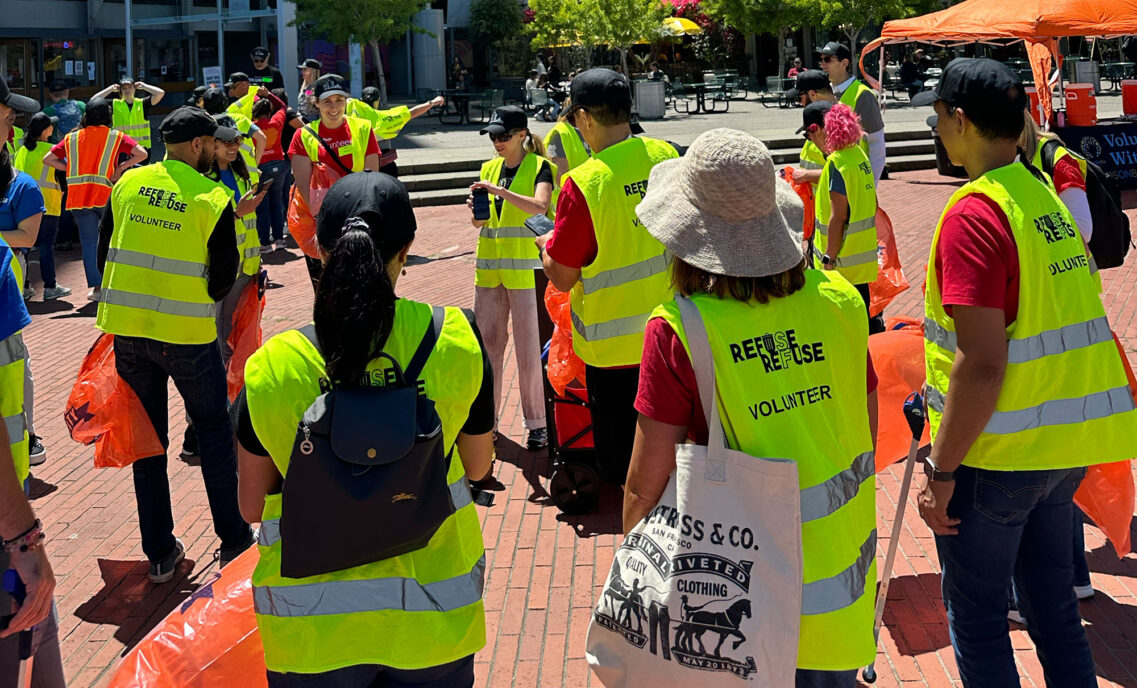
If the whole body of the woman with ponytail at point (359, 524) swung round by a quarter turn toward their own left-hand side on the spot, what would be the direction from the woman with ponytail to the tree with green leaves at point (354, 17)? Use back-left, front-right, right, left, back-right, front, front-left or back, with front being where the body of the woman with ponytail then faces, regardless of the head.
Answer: right

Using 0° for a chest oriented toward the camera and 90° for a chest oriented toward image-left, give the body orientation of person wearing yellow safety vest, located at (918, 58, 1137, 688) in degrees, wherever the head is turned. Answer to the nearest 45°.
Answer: approximately 135°

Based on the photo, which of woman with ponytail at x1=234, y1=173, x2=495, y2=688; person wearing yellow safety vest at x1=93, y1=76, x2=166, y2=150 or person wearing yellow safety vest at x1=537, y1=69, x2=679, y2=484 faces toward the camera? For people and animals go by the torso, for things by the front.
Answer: person wearing yellow safety vest at x1=93, y1=76, x2=166, y2=150

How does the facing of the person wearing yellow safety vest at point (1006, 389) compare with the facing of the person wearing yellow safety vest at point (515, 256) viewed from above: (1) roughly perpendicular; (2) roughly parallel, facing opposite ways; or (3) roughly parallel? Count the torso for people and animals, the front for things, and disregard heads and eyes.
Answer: roughly perpendicular

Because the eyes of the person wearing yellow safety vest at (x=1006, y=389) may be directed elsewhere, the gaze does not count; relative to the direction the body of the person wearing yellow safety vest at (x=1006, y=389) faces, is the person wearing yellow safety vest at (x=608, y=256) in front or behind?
in front

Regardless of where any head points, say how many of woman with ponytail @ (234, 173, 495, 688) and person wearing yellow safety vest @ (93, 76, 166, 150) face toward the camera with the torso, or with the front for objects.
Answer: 1

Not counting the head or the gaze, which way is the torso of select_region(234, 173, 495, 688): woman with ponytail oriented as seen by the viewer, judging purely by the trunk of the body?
away from the camera

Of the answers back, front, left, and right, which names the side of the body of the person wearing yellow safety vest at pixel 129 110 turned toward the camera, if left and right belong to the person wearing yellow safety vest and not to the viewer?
front

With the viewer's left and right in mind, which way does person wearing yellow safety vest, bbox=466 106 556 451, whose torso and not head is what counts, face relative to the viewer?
facing the viewer and to the left of the viewer

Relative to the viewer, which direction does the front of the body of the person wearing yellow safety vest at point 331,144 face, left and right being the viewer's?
facing the viewer

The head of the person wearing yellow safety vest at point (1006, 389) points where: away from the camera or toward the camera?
away from the camera

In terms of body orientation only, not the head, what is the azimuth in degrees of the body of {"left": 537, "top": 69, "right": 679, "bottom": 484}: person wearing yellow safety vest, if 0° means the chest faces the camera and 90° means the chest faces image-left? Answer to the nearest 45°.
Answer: approximately 135°

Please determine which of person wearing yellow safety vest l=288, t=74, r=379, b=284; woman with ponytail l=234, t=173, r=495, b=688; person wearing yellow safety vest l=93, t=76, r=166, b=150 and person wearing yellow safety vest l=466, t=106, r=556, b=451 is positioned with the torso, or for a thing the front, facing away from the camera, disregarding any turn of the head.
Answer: the woman with ponytail

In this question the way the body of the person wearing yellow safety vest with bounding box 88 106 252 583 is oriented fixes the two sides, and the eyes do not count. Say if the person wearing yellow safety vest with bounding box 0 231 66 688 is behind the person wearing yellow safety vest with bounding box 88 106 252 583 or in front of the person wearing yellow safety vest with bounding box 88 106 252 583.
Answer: behind

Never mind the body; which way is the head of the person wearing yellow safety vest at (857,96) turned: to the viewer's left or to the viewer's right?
to the viewer's left

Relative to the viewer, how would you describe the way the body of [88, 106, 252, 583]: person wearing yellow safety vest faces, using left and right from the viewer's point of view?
facing away from the viewer and to the right of the viewer

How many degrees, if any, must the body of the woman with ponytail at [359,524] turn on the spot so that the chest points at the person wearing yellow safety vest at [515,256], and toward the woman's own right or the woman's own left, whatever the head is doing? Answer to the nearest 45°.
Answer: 0° — they already face them
